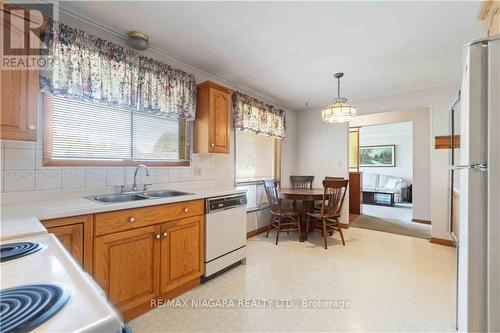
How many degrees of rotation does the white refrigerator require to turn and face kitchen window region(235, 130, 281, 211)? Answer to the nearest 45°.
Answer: approximately 45° to its right

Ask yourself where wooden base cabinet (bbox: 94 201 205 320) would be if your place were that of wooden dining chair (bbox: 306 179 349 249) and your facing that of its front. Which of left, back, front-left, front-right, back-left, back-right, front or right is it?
left

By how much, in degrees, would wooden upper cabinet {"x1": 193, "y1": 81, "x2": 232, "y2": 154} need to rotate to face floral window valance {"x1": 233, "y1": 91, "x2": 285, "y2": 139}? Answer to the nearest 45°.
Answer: approximately 90° to its left

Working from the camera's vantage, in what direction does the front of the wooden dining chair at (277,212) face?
facing away from the viewer and to the right of the viewer

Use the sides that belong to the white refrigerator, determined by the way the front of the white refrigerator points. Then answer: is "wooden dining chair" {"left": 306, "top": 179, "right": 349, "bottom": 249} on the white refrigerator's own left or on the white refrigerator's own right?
on the white refrigerator's own right

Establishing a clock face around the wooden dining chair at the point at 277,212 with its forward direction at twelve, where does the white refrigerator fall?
The white refrigerator is roughly at 4 o'clock from the wooden dining chair.

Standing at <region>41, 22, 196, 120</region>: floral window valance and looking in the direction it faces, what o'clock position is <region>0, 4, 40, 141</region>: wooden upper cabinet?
The wooden upper cabinet is roughly at 3 o'clock from the floral window valance.

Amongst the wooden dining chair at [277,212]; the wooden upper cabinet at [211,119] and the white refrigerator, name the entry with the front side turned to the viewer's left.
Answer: the white refrigerator
